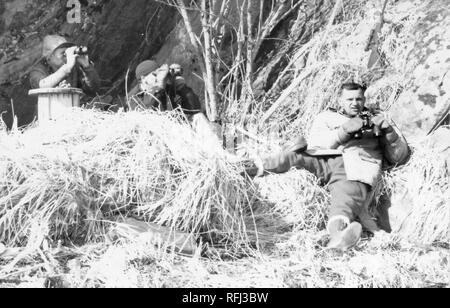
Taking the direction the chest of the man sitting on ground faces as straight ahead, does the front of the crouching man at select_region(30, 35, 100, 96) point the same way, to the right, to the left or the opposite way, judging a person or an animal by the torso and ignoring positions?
to the left

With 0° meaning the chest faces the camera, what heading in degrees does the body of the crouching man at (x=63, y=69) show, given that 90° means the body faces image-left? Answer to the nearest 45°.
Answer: approximately 315°

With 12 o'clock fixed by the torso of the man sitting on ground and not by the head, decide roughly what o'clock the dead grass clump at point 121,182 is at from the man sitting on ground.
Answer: The dead grass clump is roughly at 2 o'clock from the man sitting on ground.

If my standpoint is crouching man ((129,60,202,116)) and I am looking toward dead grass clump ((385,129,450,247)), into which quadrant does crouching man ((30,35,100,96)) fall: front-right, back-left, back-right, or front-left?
back-right

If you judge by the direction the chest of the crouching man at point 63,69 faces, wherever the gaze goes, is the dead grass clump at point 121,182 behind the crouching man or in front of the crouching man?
in front

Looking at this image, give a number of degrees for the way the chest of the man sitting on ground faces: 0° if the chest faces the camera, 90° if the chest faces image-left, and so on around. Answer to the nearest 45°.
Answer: approximately 0°

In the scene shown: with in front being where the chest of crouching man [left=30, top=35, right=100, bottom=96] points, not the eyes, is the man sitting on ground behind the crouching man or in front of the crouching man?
in front

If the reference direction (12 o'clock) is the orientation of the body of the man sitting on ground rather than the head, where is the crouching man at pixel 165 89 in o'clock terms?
The crouching man is roughly at 4 o'clock from the man sitting on ground.

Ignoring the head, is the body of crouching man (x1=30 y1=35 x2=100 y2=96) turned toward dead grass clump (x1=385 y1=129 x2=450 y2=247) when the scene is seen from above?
yes

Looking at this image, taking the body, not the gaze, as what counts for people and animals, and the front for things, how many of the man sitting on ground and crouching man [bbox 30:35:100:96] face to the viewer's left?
0

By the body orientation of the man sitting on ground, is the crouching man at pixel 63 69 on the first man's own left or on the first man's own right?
on the first man's own right
